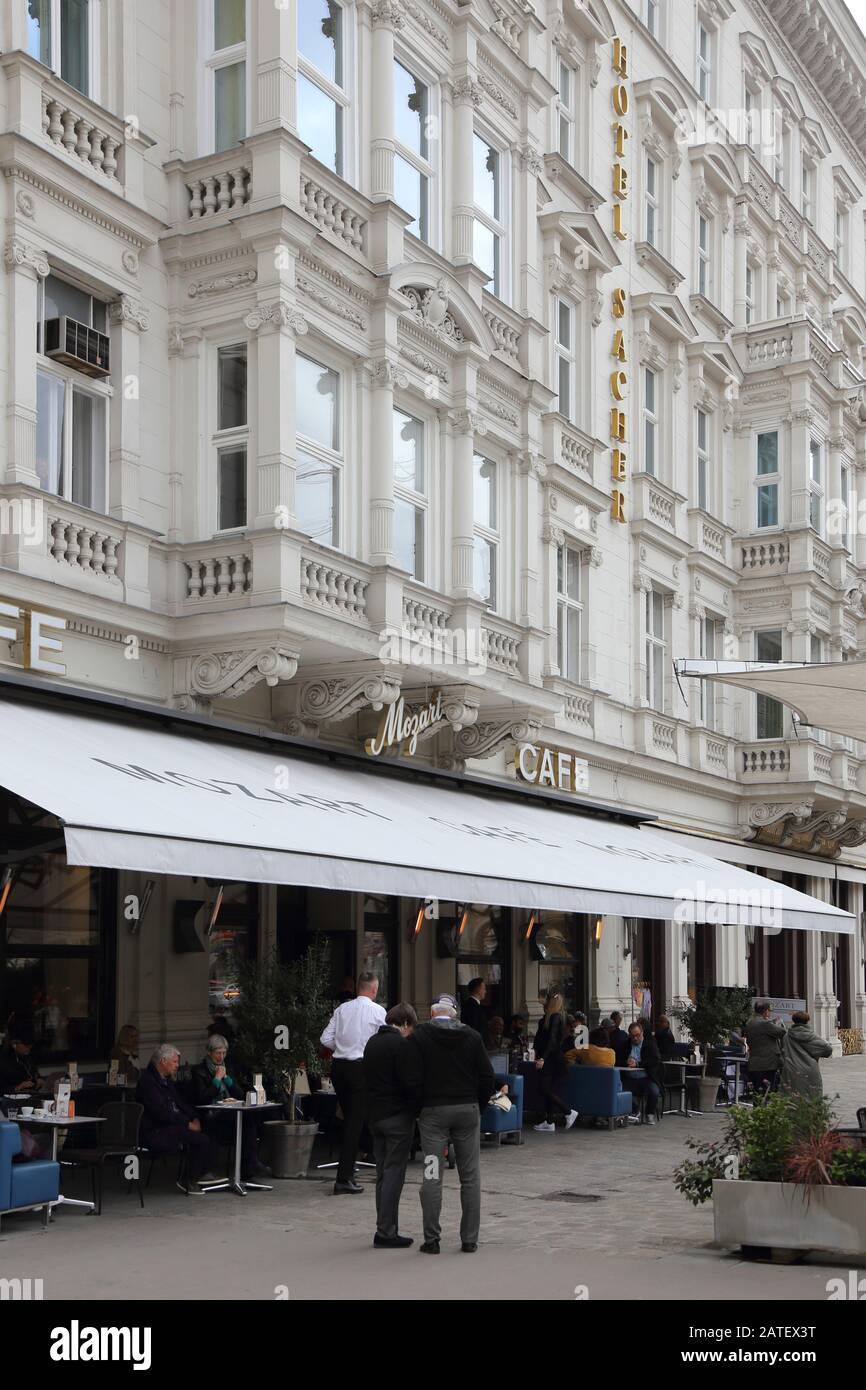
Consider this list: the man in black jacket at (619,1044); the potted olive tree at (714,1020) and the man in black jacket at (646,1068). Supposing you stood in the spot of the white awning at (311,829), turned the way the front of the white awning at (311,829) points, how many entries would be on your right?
0

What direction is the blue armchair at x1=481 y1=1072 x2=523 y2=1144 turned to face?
to the viewer's left

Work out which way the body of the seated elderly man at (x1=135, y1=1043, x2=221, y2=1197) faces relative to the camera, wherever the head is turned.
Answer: to the viewer's right

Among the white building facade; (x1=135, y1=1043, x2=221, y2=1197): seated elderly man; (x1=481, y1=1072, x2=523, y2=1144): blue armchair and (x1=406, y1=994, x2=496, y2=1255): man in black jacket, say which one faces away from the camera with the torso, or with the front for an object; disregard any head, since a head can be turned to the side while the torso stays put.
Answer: the man in black jacket

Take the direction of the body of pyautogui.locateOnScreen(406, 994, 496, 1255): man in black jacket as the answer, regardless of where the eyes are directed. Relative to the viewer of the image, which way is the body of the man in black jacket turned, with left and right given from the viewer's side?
facing away from the viewer

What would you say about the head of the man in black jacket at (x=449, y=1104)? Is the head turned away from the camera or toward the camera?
away from the camera

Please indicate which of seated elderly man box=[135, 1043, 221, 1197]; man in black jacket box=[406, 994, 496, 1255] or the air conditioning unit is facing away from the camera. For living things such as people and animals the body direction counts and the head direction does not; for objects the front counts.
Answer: the man in black jacket

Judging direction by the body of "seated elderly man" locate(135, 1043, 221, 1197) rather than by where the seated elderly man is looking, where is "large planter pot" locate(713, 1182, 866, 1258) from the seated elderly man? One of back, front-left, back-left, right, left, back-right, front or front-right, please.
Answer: front-right
